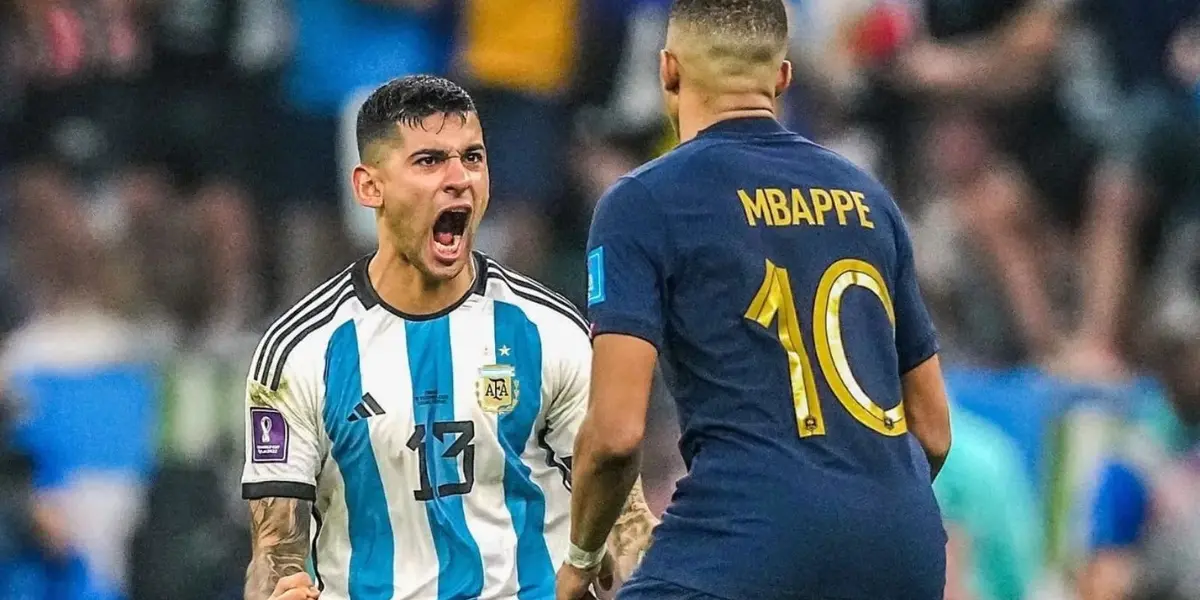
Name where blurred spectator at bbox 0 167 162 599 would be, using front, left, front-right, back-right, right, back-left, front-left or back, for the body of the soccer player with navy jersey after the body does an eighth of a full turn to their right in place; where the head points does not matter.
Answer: front-left

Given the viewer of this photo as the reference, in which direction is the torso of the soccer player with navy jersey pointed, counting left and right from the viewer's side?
facing away from the viewer and to the left of the viewer

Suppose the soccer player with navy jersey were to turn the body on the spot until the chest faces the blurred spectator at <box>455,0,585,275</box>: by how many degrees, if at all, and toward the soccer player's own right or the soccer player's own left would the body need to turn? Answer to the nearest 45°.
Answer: approximately 45° to the soccer player's own right

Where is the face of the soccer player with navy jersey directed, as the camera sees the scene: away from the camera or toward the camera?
away from the camera

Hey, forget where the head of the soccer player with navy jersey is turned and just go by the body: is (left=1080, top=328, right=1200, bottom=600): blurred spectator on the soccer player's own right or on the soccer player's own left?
on the soccer player's own right

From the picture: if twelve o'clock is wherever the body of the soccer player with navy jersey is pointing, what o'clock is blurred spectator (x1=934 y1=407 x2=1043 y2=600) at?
The blurred spectator is roughly at 2 o'clock from the soccer player with navy jersey.
